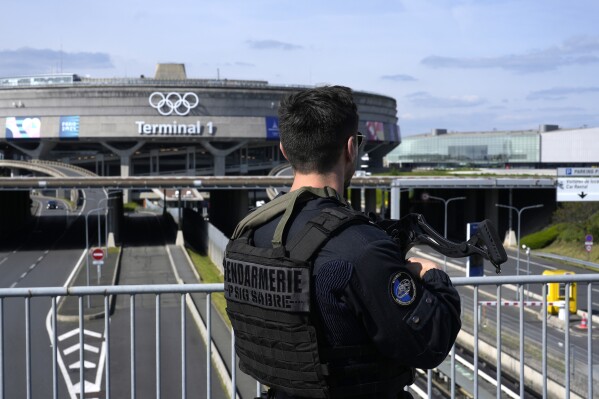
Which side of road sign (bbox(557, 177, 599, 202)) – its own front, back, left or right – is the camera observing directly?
front

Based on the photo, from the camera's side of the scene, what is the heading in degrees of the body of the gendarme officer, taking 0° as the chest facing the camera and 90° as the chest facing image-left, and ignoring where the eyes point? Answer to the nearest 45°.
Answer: approximately 225°

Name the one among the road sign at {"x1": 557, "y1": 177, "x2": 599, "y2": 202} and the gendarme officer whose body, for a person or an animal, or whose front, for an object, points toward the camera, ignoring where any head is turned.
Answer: the road sign

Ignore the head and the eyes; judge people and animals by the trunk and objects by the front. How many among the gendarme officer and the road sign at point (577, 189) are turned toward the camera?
1

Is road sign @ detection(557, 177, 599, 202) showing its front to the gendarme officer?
yes

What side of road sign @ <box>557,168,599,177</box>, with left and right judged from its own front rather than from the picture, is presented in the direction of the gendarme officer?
front

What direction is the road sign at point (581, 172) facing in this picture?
toward the camera

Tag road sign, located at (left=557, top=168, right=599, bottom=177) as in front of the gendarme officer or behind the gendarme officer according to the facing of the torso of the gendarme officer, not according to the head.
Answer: in front
